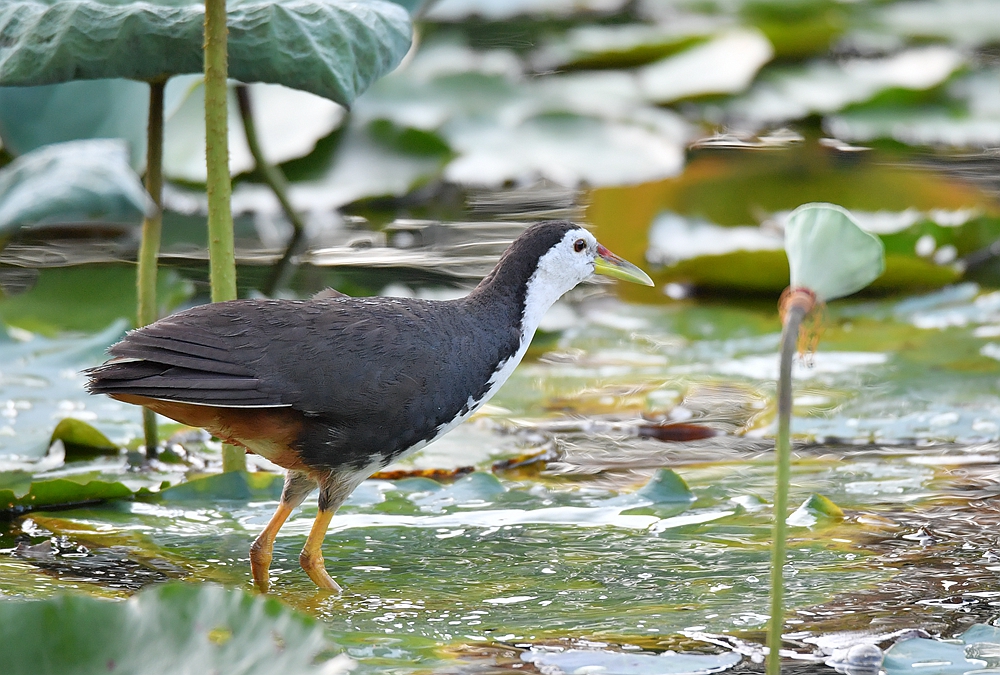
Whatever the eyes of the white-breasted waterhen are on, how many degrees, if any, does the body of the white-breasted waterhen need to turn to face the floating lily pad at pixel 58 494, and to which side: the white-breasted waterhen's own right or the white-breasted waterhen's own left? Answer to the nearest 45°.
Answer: approximately 135° to the white-breasted waterhen's own left

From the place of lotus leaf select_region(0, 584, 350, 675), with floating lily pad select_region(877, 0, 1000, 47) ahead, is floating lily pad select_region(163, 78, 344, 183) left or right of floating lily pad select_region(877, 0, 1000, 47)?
left

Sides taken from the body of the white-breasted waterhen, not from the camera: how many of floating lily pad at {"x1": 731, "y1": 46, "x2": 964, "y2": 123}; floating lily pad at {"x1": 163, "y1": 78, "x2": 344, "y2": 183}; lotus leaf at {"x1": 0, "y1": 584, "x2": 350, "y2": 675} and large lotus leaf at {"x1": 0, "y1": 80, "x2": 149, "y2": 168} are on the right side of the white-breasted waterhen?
1

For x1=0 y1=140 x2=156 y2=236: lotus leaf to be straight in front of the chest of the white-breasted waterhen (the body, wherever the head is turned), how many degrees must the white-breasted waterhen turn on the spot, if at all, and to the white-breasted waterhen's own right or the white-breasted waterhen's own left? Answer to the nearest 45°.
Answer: approximately 180°

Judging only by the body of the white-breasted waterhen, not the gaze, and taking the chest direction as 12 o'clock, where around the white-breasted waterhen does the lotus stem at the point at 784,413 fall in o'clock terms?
The lotus stem is roughly at 2 o'clock from the white-breasted waterhen.

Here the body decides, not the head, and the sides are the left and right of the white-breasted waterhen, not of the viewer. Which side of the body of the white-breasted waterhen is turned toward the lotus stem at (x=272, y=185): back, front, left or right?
left

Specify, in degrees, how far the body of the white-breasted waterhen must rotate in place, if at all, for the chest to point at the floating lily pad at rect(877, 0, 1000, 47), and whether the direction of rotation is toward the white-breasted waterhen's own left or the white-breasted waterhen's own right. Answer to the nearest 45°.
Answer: approximately 45° to the white-breasted waterhen's own left

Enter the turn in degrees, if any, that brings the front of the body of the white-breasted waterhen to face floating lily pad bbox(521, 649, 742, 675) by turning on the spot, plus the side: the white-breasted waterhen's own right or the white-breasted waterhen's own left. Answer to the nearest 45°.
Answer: approximately 45° to the white-breasted waterhen's own right

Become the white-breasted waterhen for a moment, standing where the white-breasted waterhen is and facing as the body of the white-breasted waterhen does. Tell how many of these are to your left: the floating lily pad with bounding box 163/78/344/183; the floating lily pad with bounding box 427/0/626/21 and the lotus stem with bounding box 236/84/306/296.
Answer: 3

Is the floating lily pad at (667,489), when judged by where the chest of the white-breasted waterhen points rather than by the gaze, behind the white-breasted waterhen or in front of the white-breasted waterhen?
in front

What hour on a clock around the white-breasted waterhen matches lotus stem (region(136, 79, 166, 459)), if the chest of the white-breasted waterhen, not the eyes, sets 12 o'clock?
The lotus stem is roughly at 8 o'clock from the white-breasted waterhen.

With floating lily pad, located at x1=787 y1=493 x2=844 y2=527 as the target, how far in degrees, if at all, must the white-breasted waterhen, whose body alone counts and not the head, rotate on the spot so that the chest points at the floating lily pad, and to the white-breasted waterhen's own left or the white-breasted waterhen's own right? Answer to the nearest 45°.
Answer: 0° — it already faces it

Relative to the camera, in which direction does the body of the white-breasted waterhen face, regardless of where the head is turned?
to the viewer's right

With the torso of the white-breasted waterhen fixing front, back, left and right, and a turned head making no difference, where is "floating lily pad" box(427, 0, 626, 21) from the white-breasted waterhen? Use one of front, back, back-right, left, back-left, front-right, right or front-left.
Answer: left
